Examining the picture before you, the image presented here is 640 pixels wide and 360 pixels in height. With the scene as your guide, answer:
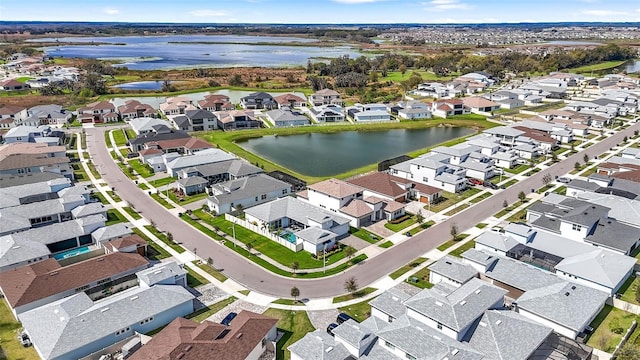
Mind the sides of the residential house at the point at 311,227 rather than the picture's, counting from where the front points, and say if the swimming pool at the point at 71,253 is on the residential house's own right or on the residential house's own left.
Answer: on the residential house's own right

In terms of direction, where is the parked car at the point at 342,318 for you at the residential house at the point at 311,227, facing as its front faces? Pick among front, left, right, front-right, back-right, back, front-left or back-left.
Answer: front-right

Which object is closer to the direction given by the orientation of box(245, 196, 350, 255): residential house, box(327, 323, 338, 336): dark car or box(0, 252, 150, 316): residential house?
the dark car

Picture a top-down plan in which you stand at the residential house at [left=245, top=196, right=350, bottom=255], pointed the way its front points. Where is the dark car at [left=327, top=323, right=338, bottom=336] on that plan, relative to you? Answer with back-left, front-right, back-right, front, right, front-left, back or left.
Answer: front-right

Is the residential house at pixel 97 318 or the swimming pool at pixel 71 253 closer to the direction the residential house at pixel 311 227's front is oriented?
the residential house

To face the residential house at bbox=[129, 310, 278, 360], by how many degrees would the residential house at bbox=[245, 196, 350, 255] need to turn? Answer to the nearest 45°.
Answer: approximately 45° to its right

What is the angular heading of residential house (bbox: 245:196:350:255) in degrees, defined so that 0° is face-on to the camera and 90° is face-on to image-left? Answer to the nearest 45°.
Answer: approximately 315°

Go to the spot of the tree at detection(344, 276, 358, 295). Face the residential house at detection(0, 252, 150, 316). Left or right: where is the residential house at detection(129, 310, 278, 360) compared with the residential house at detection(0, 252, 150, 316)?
left
